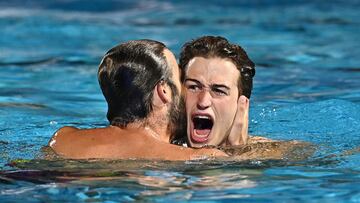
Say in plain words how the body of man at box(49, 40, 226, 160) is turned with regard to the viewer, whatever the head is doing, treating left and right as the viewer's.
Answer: facing away from the viewer and to the right of the viewer

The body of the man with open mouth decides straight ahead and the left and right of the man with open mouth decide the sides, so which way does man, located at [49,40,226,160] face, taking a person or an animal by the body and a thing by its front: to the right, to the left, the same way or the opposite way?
the opposite way

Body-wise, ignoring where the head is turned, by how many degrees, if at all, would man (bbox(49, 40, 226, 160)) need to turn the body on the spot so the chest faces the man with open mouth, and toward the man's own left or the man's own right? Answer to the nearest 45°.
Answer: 0° — they already face them

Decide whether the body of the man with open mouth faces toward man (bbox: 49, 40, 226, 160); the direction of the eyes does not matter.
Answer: yes

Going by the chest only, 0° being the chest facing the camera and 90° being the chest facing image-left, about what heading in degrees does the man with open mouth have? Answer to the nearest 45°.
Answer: approximately 45°
